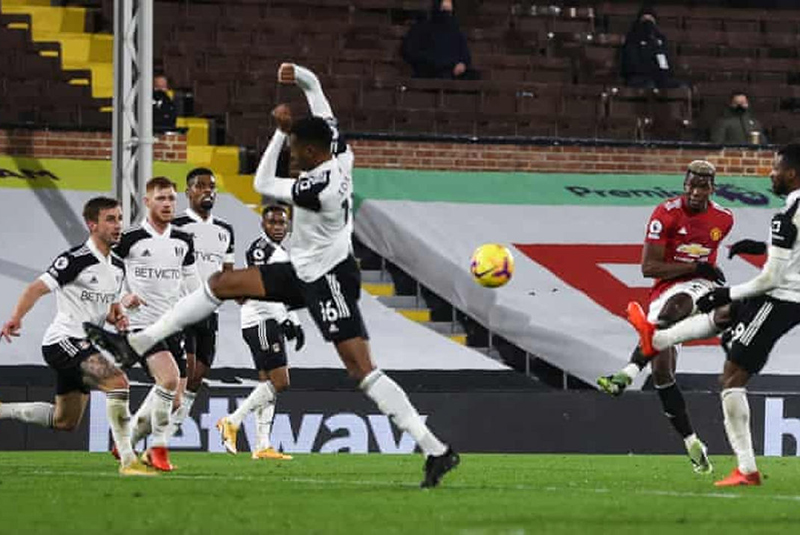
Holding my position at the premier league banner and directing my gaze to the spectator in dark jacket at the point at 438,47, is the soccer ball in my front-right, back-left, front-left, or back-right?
back-left

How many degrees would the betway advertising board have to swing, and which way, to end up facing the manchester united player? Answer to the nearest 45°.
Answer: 0° — it already faces them

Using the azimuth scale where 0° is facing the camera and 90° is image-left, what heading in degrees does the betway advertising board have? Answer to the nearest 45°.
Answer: approximately 0°

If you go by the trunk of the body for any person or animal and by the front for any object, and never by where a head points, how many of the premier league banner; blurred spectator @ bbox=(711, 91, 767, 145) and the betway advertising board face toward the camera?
3

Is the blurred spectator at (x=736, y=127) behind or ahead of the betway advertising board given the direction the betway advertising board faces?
behind

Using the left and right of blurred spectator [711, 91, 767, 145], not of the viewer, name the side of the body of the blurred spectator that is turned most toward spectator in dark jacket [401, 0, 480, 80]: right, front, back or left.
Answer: right

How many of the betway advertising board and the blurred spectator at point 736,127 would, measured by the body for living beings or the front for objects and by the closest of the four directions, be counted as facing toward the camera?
2

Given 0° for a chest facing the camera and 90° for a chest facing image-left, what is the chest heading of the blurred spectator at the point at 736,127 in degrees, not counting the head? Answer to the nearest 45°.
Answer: approximately 0°

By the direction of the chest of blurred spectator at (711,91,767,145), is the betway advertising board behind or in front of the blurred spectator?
in front

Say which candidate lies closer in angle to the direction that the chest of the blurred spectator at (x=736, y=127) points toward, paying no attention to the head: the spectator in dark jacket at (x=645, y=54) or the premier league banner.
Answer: the premier league banner

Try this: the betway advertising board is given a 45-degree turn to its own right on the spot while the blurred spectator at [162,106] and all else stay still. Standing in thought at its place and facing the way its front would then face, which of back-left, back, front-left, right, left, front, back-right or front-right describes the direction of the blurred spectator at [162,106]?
right
